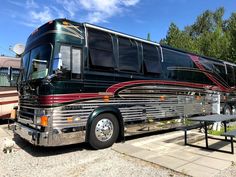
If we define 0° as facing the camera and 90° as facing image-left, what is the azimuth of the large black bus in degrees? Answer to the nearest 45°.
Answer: approximately 45°

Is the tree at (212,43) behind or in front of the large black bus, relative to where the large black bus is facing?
behind
